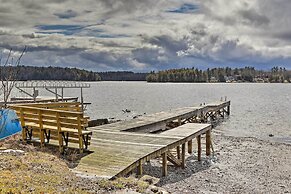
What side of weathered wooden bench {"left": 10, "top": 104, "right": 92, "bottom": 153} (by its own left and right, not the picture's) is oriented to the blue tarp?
left

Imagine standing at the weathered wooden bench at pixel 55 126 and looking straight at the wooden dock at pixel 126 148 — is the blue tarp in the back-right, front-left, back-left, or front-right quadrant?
back-left

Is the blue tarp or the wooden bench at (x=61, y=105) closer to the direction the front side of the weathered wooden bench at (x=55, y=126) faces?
the wooden bench

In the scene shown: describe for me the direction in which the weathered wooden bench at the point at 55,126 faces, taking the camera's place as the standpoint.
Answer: facing away from the viewer and to the right of the viewer

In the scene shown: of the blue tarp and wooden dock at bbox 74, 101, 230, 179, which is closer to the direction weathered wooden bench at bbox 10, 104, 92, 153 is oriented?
the wooden dock
